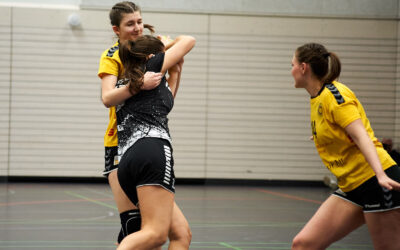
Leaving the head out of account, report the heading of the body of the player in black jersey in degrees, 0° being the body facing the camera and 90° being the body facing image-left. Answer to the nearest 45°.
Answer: approximately 225°

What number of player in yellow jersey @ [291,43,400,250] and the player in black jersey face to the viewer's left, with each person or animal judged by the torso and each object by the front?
1

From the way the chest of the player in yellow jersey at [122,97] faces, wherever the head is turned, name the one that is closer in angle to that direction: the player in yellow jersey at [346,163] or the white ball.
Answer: the player in yellow jersey

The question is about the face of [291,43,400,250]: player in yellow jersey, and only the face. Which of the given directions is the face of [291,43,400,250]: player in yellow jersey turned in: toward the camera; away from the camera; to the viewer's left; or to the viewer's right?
to the viewer's left

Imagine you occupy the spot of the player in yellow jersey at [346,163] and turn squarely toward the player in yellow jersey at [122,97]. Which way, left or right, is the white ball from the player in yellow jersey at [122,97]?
right

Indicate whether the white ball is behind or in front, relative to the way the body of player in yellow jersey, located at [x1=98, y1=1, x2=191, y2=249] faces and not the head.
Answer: behind

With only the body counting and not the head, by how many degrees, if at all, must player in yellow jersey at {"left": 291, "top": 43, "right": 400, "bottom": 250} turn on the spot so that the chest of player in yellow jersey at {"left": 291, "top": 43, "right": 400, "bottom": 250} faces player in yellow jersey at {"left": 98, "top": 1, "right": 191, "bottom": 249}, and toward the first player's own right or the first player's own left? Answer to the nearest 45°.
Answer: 0° — they already face them

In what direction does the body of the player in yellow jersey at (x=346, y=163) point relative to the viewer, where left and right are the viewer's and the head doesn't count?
facing to the left of the viewer

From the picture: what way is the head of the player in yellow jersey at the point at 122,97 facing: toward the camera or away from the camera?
toward the camera

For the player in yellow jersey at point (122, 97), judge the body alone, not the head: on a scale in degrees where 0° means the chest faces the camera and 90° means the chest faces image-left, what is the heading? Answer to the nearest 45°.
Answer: approximately 315°

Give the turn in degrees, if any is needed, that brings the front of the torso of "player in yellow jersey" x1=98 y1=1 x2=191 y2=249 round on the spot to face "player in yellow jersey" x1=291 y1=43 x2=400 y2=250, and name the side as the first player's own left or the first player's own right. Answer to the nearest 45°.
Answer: approximately 45° to the first player's own left

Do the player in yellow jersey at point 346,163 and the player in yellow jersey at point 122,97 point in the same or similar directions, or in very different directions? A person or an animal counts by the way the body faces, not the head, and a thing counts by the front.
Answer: very different directions
